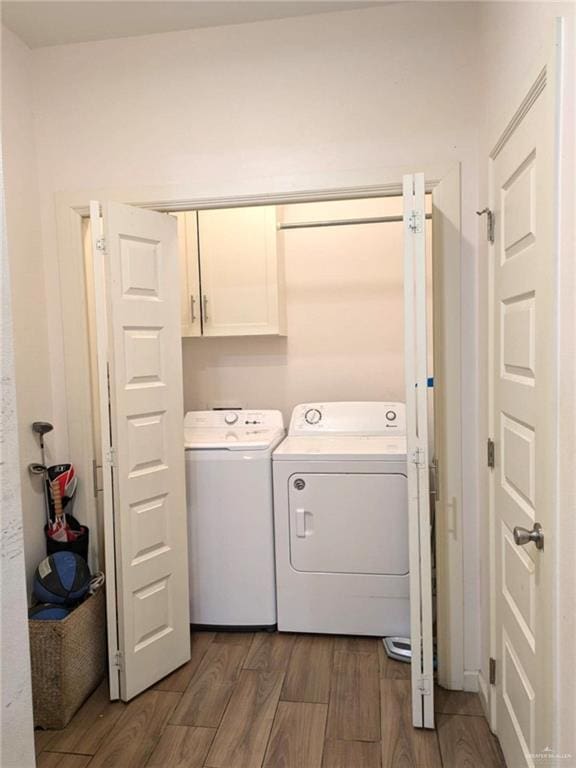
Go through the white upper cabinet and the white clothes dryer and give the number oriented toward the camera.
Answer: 2

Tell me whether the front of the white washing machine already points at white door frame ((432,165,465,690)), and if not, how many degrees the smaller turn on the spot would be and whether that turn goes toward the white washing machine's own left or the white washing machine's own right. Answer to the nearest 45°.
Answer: approximately 45° to the white washing machine's own left

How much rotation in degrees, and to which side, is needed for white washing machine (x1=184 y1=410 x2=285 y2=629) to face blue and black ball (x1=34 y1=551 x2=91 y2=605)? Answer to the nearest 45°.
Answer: approximately 45° to its right

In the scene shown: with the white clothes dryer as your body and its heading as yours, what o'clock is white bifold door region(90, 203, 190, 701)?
The white bifold door is roughly at 2 o'clock from the white clothes dryer.

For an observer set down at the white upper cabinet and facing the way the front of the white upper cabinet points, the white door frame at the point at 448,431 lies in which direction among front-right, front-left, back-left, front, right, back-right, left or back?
front-left

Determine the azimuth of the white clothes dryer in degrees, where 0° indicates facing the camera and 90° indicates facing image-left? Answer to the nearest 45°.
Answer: approximately 0°

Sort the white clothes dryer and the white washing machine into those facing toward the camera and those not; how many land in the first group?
2
